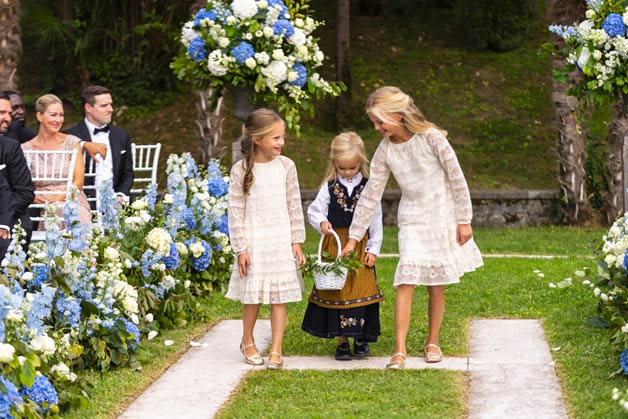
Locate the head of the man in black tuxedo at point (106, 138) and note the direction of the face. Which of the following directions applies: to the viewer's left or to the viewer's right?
to the viewer's right

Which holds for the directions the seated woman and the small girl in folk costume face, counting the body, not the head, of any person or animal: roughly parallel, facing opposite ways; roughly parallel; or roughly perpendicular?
roughly parallel

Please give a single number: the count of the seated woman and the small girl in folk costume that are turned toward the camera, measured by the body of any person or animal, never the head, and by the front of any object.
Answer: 2

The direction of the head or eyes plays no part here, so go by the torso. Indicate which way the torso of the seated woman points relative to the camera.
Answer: toward the camera

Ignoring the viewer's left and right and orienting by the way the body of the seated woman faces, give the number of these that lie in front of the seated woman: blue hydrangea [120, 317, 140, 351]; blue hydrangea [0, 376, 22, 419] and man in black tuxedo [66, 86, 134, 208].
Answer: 2

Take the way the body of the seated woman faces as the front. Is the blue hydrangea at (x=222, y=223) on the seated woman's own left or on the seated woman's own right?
on the seated woman's own left

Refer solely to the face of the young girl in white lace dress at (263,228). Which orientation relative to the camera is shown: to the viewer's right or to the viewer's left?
to the viewer's right

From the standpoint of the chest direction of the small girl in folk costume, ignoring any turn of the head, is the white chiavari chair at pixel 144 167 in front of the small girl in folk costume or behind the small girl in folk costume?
behind

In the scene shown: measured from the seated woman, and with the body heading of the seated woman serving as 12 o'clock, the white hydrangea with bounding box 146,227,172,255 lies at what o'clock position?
The white hydrangea is roughly at 11 o'clock from the seated woman.

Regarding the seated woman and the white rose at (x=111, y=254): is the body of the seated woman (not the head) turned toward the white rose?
yes

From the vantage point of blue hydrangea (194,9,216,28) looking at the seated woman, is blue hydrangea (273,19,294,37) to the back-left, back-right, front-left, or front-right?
back-left

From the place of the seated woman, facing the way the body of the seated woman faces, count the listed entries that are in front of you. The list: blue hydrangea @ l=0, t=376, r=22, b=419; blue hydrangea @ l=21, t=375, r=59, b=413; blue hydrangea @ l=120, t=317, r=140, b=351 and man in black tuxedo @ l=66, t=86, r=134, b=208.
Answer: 3

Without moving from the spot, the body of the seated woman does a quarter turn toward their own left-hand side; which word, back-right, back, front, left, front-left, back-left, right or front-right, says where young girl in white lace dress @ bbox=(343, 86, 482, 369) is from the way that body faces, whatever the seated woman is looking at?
front-right

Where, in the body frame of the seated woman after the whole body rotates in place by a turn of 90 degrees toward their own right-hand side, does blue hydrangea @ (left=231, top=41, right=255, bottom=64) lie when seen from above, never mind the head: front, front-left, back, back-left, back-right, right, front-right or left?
back

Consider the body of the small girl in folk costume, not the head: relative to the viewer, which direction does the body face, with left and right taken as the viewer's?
facing the viewer

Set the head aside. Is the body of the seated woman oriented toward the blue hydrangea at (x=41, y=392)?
yes
